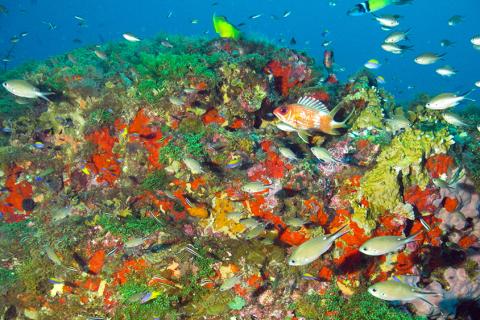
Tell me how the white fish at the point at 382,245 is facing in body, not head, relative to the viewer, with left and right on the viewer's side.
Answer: facing to the left of the viewer

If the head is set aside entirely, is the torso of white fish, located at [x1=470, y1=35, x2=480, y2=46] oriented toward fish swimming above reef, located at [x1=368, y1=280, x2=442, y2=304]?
no

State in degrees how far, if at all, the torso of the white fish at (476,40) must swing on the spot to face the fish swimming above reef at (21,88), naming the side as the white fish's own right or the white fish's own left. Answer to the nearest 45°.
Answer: approximately 45° to the white fish's own left

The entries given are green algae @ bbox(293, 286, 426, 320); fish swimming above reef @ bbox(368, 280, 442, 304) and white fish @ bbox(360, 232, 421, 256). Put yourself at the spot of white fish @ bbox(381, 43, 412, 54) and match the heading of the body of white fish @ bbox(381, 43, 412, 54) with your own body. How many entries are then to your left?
3

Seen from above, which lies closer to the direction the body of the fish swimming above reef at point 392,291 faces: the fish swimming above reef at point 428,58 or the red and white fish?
the red and white fish

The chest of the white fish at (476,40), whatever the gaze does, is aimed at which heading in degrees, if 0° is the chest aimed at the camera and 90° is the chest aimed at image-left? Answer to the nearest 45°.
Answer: approximately 90°

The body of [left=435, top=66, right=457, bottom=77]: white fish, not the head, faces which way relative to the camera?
to the viewer's left

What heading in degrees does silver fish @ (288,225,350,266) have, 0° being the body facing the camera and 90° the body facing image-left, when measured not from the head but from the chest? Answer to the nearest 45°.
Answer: approximately 90°

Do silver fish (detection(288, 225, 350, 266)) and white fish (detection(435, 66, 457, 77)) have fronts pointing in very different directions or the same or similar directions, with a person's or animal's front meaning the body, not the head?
same or similar directions

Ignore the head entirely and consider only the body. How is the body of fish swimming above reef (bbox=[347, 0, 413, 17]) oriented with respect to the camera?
to the viewer's left

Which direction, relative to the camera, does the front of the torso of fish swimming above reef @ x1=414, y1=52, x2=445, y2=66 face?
to the viewer's left

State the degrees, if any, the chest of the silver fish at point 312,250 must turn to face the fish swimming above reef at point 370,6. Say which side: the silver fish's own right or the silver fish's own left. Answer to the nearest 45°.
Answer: approximately 90° to the silver fish's own right

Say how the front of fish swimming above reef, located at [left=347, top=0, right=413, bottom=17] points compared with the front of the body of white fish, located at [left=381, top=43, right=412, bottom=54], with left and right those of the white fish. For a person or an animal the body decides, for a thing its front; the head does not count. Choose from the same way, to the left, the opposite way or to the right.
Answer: the same way

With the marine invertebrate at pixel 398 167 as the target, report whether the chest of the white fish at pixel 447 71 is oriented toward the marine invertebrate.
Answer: no

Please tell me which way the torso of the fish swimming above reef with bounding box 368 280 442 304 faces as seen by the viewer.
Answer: to the viewer's left

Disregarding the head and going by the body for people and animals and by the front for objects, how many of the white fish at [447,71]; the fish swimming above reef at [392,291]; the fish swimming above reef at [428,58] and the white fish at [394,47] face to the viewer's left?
4

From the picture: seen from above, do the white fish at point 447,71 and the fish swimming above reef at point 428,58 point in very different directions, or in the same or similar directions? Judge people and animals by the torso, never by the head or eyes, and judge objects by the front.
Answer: same or similar directions

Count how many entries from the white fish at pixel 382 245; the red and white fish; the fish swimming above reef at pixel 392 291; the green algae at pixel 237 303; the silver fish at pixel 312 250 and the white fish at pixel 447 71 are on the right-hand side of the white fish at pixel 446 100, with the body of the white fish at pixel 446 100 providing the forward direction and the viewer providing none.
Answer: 1

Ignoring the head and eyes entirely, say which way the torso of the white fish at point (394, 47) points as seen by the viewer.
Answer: to the viewer's left

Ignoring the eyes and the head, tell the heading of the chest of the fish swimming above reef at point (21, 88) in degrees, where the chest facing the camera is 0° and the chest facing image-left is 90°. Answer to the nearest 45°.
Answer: approximately 90°
